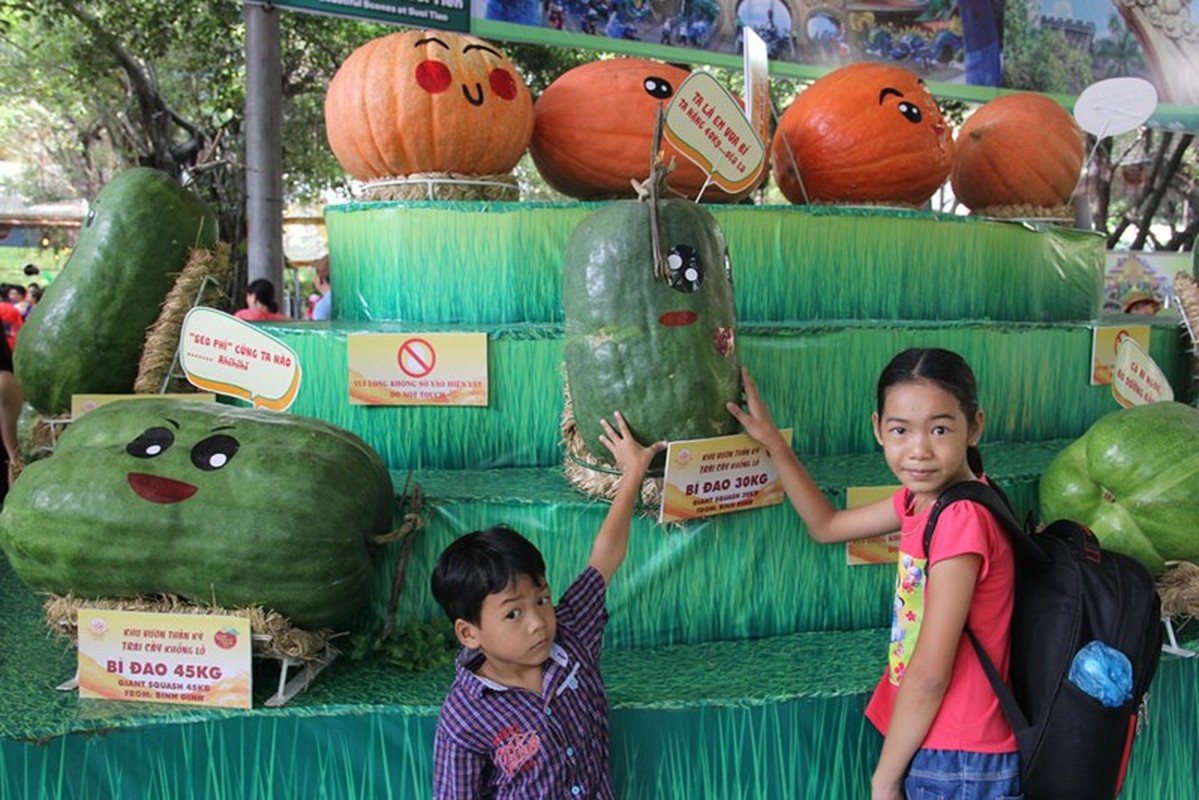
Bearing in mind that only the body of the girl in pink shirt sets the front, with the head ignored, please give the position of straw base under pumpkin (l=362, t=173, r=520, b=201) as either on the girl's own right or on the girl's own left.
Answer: on the girl's own right

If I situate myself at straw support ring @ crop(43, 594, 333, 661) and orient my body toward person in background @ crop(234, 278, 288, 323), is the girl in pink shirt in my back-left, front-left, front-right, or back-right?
back-right

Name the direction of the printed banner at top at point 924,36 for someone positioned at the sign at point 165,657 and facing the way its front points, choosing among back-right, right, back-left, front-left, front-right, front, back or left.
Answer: back-left

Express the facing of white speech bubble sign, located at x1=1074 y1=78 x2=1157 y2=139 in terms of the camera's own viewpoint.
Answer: facing away from the viewer

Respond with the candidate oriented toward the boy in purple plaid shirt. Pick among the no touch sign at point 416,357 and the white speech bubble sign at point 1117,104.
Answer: the no touch sign

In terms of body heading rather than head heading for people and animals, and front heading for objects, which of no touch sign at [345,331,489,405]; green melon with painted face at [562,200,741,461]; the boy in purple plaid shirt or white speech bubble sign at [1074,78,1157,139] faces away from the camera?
the white speech bubble sign

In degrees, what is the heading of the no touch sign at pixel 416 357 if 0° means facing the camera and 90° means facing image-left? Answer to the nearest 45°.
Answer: approximately 0°

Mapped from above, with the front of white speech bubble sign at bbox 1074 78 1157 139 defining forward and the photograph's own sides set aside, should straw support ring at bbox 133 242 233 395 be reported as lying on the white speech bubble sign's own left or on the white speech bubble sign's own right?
on the white speech bubble sign's own left
